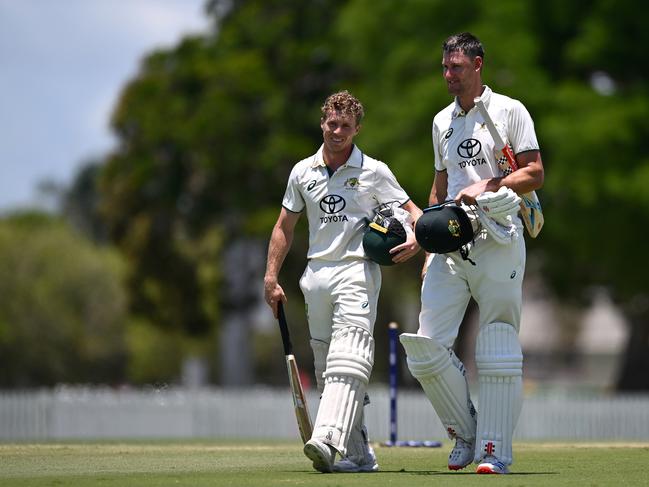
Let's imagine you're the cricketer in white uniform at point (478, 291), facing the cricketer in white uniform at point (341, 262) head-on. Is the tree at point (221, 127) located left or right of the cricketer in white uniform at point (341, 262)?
right

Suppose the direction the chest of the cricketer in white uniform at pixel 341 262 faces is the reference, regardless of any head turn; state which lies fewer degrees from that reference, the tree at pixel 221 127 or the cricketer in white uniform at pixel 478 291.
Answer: the cricketer in white uniform

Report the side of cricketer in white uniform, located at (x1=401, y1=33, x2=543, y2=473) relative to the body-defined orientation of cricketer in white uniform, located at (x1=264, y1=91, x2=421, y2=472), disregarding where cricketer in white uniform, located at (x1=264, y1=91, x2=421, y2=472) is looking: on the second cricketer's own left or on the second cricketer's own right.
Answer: on the second cricketer's own left

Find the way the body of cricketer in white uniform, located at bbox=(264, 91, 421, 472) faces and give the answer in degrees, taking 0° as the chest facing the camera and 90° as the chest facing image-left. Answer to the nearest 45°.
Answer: approximately 0°

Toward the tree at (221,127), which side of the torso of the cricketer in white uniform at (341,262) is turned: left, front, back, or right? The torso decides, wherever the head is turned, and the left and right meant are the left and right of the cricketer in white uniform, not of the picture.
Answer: back
